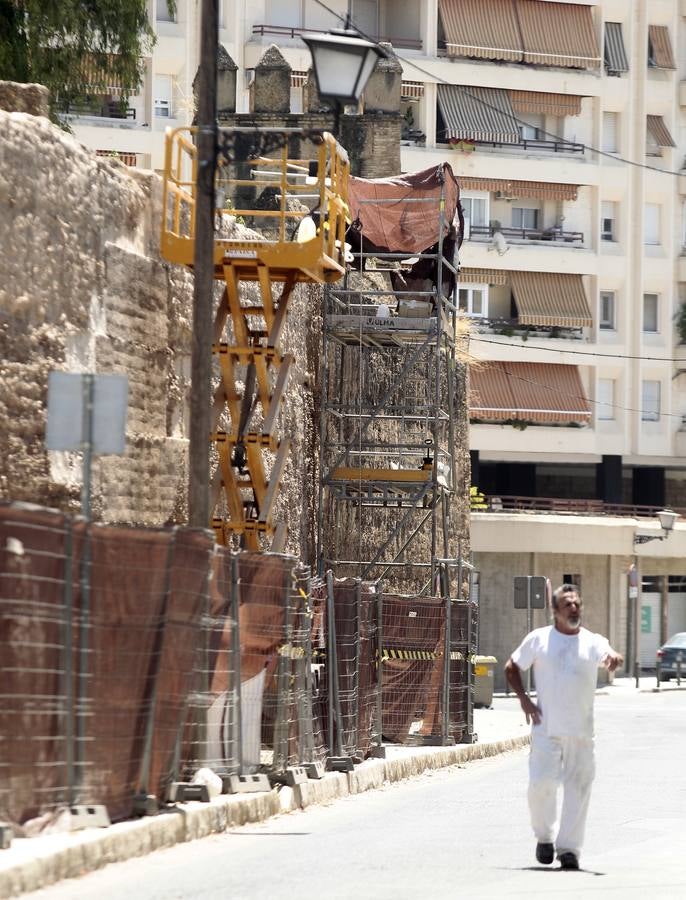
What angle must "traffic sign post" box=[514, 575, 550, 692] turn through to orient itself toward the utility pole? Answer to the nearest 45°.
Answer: approximately 180°

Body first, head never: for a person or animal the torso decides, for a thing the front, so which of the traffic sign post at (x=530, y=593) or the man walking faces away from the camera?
the traffic sign post

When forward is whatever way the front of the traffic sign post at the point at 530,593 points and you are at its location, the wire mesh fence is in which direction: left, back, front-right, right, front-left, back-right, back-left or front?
back

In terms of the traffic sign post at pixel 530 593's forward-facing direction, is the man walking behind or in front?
behind

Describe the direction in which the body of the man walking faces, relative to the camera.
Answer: toward the camera

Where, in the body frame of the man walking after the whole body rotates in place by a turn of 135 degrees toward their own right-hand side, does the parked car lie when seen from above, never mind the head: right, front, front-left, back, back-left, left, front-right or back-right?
front-right

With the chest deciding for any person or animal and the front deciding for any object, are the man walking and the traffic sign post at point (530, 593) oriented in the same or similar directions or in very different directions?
very different directions

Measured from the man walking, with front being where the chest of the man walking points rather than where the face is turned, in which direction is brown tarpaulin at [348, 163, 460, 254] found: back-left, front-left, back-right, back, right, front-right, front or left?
back

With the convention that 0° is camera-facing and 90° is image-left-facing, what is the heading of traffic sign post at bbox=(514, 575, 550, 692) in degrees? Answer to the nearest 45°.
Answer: approximately 180°

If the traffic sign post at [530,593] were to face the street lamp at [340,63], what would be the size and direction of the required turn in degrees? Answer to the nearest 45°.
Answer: approximately 180°

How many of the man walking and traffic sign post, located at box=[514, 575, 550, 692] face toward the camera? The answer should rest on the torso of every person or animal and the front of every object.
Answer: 1

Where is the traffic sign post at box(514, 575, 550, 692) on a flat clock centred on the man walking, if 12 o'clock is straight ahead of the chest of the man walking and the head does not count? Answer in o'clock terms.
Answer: The traffic sign post is roughly at 6 o'clock from the man walking.
